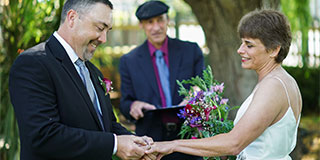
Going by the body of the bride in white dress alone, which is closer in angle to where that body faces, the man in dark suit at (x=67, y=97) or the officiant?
the man in dark suit

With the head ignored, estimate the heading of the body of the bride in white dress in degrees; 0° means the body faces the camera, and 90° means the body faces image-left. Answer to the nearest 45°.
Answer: approximately 90°

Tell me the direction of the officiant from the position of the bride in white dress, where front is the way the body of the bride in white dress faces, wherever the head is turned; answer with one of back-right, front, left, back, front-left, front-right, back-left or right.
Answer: front-right

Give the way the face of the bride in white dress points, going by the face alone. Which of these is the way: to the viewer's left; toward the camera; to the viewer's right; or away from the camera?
to the viewer's left

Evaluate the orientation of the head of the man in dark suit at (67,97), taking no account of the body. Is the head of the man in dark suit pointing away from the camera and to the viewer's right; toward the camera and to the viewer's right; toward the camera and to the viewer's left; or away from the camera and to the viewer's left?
toward the camera and to the viewer's right

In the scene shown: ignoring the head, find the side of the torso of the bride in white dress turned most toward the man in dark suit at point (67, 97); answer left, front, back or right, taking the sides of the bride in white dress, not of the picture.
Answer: front
